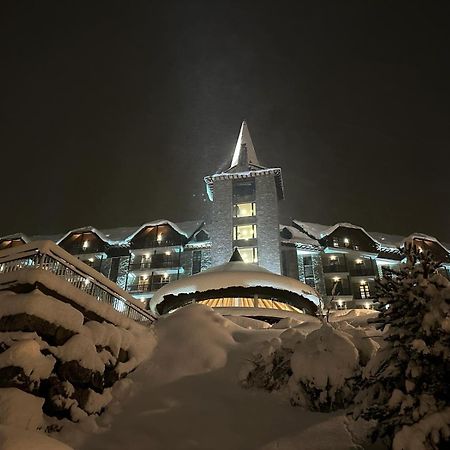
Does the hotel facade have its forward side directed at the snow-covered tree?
yes

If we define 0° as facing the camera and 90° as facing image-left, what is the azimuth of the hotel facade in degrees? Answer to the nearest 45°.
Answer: approximately 0°

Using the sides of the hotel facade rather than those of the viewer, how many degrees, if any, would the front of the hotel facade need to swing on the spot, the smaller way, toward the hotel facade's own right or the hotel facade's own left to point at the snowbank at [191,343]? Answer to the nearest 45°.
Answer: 0° — it already faces it
